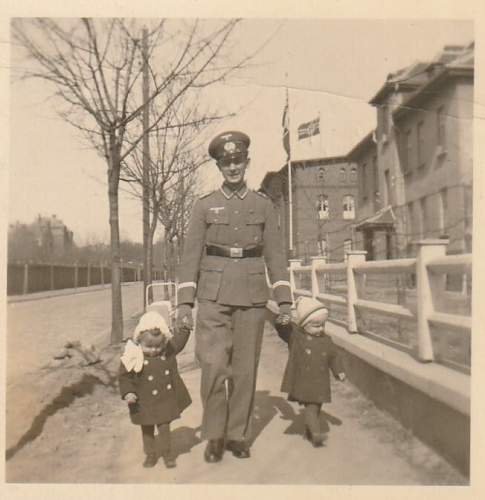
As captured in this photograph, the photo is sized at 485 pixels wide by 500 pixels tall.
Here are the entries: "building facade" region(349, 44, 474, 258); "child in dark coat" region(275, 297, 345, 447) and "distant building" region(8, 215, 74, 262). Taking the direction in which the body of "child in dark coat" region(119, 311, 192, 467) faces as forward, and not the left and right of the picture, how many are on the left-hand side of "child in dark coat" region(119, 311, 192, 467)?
2

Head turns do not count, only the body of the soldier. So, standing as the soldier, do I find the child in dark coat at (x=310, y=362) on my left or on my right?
on my left

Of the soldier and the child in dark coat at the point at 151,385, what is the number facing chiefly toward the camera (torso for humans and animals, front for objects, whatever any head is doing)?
2

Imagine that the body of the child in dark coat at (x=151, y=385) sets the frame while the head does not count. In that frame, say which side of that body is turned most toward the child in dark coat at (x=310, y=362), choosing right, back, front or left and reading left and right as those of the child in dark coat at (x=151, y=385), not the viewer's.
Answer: left

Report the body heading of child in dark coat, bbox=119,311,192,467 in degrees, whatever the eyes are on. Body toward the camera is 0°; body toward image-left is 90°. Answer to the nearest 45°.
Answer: approximately 0°

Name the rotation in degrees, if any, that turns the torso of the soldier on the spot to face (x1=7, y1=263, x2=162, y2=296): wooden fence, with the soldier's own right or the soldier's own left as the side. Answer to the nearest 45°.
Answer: approximately 135° to the soldier's own right
